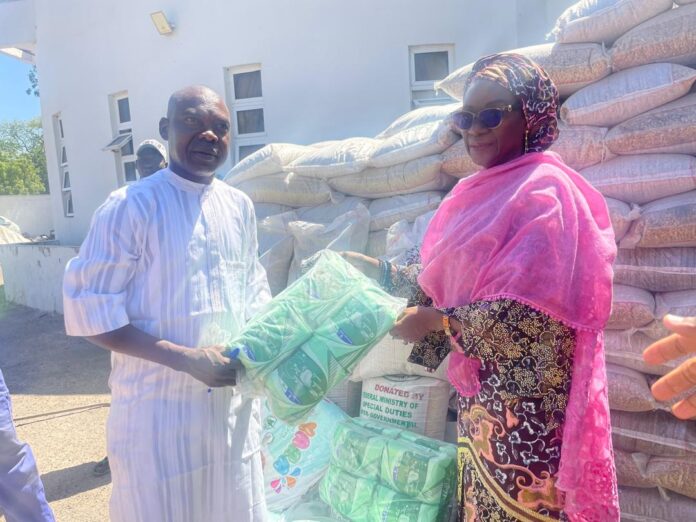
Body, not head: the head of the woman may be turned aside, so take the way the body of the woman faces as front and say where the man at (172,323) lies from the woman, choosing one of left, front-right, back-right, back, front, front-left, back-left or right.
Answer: front-right

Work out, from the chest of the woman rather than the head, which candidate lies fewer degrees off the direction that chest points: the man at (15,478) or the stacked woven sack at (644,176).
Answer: the man

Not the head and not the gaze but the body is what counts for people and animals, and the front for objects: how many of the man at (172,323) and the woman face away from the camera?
0

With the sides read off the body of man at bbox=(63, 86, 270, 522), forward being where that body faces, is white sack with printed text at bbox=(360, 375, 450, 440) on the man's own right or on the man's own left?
on the man's own left

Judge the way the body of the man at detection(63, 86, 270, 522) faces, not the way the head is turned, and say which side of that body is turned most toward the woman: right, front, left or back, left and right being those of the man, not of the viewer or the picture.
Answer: front

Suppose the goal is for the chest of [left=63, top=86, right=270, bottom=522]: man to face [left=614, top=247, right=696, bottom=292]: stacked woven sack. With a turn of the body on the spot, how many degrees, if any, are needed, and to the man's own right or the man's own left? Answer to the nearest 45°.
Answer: approximately 45° to the man's own left

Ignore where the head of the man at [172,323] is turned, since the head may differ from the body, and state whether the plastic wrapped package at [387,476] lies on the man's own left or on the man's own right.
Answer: on the man's own left

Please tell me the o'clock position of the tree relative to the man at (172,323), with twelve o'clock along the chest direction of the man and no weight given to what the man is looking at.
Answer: The tree is roughly at 7 o'clock from the man.

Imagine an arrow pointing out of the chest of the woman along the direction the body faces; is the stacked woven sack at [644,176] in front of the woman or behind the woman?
behind

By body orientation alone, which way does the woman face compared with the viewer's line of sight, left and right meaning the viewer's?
facing the viewer and to the left of the viewer
